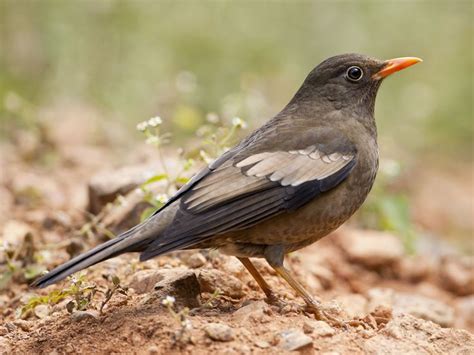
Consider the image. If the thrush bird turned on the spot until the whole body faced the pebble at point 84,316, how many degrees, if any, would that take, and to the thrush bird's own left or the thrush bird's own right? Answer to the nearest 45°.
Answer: approximately 180°

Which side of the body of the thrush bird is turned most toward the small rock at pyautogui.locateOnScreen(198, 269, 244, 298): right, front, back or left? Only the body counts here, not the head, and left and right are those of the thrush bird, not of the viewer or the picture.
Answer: back

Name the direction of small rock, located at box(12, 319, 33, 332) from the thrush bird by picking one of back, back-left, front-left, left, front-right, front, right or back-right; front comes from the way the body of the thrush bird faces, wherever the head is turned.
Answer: back

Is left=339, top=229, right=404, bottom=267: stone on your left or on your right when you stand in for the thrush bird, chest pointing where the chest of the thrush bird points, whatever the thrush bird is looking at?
on your left

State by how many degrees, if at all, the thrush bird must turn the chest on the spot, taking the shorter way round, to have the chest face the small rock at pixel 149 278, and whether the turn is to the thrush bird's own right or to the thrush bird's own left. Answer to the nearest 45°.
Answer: approximately 180°

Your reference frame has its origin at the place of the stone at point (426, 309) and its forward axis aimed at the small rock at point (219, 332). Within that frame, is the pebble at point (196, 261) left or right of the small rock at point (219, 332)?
right

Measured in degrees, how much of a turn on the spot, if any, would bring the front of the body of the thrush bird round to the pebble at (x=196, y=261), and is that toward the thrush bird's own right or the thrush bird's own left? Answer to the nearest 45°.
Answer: approximately 135° to the thrush bird's own left

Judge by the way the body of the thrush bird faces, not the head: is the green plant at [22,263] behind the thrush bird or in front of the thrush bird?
behind

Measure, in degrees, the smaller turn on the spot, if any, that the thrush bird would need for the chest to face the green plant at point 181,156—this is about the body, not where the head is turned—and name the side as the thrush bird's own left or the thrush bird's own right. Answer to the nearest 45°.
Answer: approximately 135° to the thrush bird's own left

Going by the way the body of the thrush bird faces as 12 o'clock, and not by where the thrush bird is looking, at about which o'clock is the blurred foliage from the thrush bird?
The blurred foliage is roughly at 10 o'clock from the thrush bird.

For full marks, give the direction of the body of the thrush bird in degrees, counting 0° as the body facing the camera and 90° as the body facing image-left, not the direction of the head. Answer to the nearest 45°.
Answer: approximately 270°

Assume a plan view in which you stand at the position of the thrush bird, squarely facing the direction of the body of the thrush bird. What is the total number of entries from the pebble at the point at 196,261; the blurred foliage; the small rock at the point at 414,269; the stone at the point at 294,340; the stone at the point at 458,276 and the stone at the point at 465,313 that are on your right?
1
